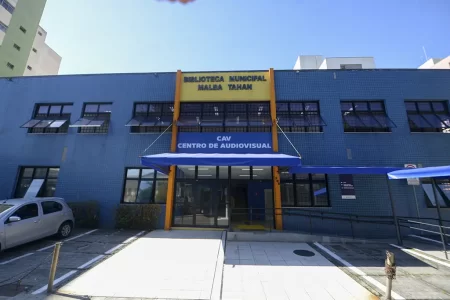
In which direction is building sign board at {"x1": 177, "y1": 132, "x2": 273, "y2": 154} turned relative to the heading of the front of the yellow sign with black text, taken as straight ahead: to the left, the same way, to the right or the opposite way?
the same way

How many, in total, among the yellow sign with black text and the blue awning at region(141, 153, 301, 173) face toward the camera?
2

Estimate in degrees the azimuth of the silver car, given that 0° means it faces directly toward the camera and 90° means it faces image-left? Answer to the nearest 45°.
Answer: approximately 45°

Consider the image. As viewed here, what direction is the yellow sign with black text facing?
toward the camera

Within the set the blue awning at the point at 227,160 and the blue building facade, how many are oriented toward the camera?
2

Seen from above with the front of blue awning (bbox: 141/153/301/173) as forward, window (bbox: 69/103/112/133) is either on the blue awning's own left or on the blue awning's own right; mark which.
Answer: on the blue awning's own right

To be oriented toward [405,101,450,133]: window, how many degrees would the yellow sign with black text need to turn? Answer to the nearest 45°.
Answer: approximately 90° to its left

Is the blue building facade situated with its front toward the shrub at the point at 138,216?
no

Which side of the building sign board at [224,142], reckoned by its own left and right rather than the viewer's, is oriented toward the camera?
front

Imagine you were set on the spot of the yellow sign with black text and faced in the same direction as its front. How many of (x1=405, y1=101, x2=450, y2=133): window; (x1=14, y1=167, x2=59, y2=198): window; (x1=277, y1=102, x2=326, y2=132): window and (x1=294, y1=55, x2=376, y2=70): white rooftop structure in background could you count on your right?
1

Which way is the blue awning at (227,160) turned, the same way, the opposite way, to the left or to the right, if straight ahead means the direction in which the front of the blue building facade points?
the same way

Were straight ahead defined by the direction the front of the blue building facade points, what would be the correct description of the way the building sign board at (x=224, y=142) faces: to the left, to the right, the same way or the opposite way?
the same way

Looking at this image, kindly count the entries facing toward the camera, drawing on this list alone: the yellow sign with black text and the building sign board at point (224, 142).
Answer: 2

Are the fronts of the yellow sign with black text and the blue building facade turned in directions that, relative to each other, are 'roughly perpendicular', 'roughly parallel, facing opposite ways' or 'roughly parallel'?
roughly parallel

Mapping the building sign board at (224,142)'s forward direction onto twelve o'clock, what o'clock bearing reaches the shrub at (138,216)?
The shrub is roughly at 3 o'clock from the building sign board.

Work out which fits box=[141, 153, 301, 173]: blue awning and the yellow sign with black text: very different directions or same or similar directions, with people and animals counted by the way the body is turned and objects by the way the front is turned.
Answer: same or similar directions

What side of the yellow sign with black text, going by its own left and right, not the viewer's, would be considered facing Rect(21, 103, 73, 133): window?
right

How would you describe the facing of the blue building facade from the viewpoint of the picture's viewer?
facing the viewer

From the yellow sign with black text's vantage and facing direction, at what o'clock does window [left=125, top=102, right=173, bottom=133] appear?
The window is roughly at 3 o'clock from the yellow sign with black text.
